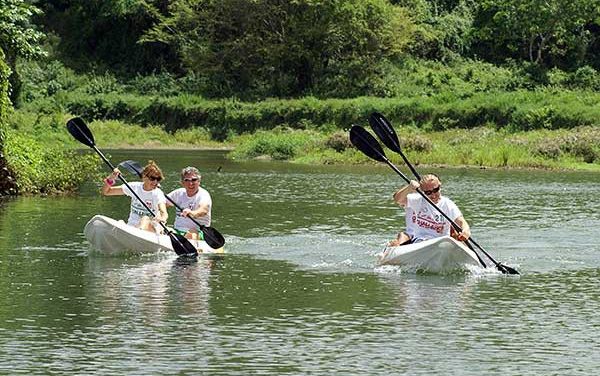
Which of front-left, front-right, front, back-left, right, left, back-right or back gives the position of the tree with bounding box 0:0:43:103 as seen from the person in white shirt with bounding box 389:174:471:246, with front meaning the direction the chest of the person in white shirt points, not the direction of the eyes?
back-right

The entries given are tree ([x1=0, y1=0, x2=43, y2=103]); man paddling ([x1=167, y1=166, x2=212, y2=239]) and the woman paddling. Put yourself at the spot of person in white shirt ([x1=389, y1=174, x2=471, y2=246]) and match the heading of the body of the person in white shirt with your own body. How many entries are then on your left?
0

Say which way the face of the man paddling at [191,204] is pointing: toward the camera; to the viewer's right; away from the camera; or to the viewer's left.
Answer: toward the camera

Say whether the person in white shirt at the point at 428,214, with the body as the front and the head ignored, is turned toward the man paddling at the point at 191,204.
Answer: no

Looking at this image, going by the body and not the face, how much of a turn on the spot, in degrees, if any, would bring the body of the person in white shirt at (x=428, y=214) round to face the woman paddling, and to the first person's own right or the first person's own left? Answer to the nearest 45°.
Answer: approximately 90° to the first person's own right

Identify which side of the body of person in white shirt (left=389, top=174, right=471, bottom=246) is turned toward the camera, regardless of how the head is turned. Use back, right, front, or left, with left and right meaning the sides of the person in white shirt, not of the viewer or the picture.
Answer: front
